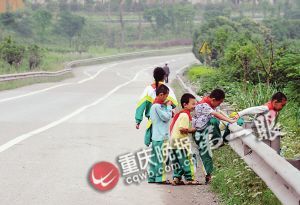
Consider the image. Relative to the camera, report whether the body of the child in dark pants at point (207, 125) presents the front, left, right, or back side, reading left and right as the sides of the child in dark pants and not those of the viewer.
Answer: right

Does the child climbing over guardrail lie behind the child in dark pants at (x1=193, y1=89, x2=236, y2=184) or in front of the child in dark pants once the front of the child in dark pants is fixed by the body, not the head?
in front

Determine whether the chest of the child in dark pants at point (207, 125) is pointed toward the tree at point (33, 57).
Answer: no

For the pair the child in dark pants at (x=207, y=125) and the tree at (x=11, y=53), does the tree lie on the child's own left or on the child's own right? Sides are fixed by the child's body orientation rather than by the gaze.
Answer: on the child's own left

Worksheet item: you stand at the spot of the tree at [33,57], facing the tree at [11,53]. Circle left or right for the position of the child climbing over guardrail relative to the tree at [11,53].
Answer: left

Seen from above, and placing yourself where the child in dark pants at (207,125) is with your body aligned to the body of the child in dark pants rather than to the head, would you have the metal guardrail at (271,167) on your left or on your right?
on your right

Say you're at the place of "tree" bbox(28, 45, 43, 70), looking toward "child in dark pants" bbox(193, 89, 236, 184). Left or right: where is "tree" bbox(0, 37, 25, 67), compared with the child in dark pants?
right
